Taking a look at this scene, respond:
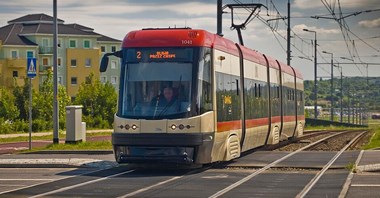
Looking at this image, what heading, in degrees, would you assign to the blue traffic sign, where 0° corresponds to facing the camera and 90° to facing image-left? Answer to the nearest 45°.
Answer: approximately 0°

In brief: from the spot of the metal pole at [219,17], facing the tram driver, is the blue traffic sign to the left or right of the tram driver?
right

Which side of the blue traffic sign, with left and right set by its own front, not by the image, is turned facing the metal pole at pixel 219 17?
left
